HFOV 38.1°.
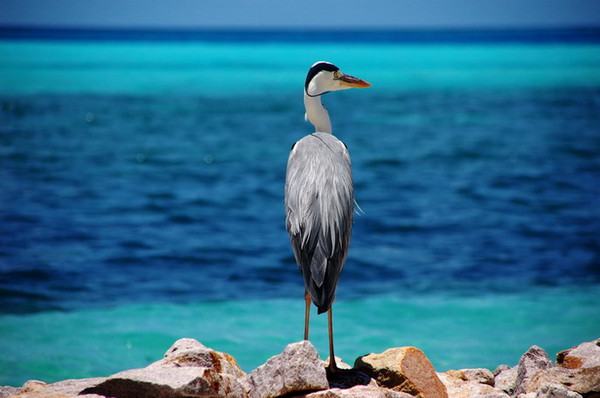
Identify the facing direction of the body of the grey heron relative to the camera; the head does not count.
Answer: away from the camera

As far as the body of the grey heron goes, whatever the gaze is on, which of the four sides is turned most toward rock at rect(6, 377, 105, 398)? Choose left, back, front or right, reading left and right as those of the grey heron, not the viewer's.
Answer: left

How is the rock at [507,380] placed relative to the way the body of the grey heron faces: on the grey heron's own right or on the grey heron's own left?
on the grey heron's own right

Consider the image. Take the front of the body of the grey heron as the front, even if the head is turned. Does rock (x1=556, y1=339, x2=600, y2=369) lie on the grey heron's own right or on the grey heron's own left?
on the grey heron's own right

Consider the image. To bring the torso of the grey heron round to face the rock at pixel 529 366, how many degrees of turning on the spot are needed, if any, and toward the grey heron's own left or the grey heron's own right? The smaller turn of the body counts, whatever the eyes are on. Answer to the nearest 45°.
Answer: approximately 45° to the grey heron's own right
